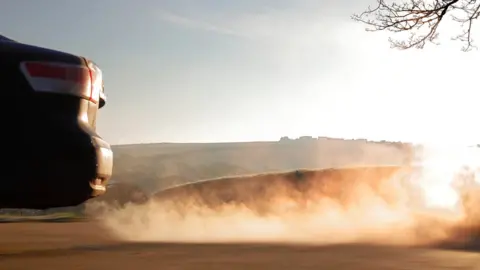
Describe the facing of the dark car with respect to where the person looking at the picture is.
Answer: facing to the left of the viewer
